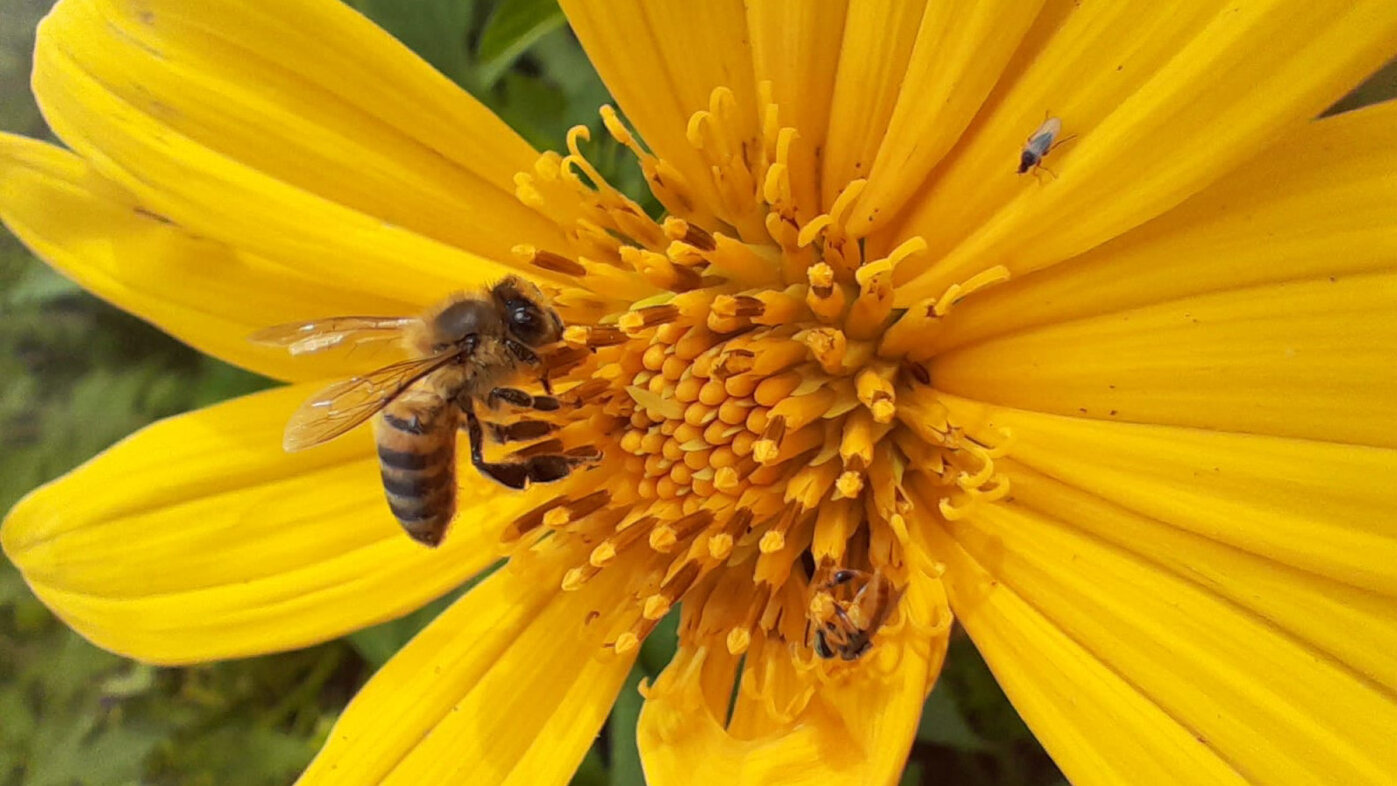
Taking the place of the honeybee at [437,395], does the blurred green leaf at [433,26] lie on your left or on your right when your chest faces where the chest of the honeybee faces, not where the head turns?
on your left

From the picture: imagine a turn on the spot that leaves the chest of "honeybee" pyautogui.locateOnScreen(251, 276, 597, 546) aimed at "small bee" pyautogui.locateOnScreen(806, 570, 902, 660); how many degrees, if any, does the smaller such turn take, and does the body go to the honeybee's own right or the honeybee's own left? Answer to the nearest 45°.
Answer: approximately 45° to the honeybee's own right

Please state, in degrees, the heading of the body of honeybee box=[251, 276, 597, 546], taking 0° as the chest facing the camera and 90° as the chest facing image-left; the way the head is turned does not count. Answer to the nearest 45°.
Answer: approximately 270°
